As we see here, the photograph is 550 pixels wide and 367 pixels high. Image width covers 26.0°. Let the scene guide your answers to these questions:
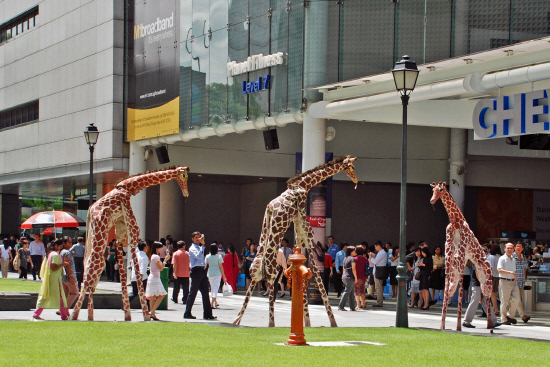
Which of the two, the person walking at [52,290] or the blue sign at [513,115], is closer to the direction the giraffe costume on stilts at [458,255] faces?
the person walking

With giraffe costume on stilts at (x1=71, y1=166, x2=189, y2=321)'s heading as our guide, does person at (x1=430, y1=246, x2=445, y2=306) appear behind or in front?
in front

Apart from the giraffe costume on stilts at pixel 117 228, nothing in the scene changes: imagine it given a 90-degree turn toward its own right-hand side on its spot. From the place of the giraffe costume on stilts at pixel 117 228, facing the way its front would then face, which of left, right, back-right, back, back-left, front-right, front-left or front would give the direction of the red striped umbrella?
back

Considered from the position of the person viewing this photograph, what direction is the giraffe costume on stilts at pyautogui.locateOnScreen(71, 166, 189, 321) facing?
facing to the right of the viewer

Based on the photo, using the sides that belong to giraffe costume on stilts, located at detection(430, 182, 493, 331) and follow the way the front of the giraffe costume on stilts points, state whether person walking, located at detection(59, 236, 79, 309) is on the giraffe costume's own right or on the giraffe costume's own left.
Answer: on the giraffe costume's own right

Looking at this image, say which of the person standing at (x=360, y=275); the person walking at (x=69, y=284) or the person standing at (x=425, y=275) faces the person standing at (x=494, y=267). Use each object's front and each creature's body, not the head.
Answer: the person walking at (x=69, y=284)
